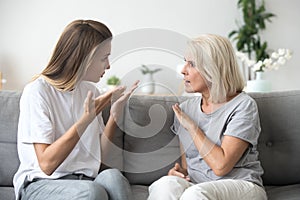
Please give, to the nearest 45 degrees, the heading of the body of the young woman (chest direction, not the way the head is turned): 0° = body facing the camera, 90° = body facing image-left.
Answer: approximately 315°

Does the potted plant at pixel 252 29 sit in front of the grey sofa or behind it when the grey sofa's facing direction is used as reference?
behind

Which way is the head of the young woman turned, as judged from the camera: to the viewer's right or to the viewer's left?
to the viewer's right

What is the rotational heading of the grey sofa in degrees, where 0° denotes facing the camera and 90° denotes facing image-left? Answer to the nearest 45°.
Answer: approximately 0°
